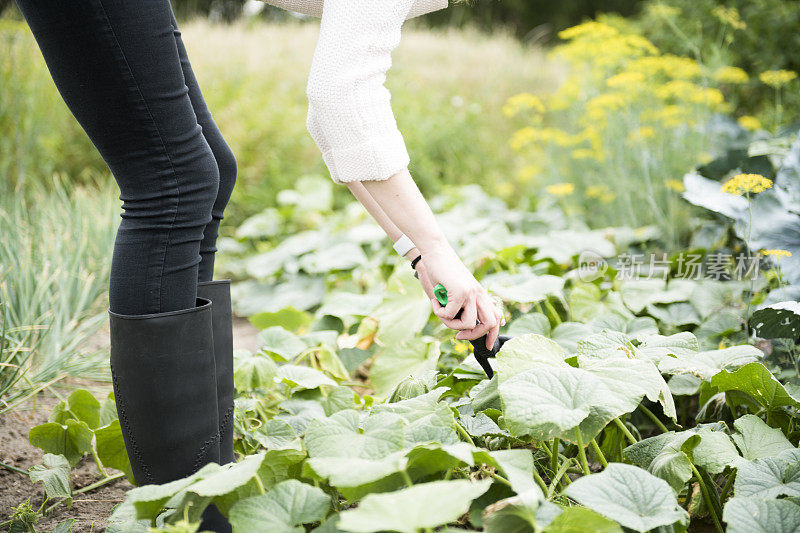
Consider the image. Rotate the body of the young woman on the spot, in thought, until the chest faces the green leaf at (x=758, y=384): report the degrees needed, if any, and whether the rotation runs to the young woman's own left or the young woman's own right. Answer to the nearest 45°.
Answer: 0° — they already face it

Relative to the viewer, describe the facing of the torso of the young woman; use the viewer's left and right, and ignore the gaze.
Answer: facing to the right of the viewer

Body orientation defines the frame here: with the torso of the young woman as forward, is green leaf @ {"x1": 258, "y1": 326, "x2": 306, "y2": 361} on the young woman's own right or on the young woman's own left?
on the young woman's own left

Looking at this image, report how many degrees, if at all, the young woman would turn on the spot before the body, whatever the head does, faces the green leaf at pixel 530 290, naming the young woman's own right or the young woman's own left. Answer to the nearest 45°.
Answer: approximately 45° to the young woman's own left

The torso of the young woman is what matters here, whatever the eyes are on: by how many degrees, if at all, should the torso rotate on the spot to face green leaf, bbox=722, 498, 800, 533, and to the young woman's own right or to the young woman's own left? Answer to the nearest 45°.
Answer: approximately 45° to the young woman's own right
